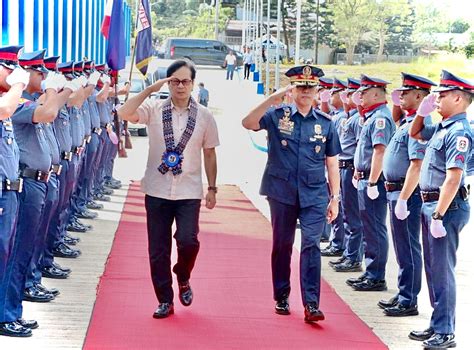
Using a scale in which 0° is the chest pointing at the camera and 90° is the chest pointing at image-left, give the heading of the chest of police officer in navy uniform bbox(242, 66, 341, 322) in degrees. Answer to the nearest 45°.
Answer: approximately 0°

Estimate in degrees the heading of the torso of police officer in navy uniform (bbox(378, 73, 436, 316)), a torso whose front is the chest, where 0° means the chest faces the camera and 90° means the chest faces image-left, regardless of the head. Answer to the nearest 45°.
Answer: approximately 90°

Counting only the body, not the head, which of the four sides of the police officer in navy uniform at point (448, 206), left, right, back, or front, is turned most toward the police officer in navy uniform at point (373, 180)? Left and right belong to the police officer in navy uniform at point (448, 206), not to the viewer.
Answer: right

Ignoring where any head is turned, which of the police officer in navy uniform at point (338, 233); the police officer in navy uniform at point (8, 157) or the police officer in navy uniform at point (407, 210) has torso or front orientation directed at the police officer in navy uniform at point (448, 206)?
the police officer in navy uniform at point (8, 157)

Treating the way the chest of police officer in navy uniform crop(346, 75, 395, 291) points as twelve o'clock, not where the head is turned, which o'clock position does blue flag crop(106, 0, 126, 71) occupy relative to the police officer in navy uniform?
The blue flag is roughly at 2 o'clock from the police officer in navy uniform.

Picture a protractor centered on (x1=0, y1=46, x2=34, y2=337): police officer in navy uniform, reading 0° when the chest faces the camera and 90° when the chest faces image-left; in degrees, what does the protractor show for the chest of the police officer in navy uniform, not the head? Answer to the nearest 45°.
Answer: approximately 270°

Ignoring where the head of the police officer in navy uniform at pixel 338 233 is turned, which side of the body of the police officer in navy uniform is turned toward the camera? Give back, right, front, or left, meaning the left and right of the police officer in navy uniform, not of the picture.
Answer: left

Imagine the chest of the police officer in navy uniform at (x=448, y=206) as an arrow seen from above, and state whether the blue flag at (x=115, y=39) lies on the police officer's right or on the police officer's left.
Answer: on the police officer's right

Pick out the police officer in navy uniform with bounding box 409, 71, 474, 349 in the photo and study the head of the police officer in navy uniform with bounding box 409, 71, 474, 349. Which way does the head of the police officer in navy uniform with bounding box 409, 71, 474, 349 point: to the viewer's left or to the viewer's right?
to the viewer's left
